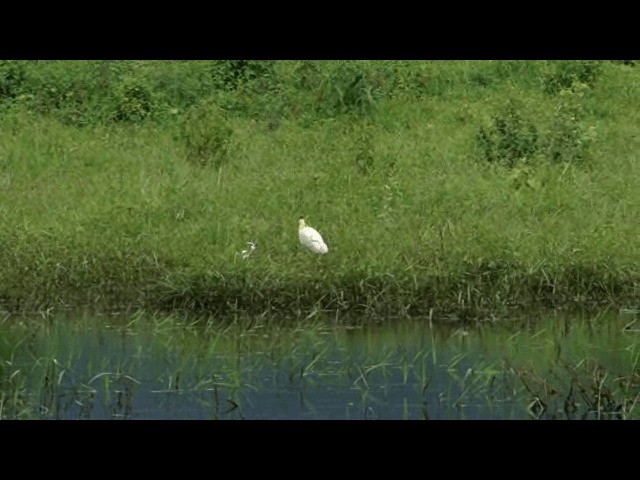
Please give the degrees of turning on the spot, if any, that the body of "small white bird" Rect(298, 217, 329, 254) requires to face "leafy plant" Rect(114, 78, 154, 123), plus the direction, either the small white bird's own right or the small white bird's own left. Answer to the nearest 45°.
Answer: approximately 45° to the small white bird's own right

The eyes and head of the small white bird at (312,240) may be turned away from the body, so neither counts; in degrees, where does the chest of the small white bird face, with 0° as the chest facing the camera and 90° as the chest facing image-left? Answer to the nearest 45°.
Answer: approximately 90°

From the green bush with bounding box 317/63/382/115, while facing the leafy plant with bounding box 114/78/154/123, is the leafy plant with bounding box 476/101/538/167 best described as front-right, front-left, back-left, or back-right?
back-left

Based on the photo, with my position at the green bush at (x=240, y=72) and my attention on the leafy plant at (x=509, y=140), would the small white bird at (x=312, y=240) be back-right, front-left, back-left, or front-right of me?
front-right

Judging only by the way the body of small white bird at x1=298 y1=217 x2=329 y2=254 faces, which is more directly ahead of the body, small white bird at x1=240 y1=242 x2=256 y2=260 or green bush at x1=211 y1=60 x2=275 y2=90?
the small white bird

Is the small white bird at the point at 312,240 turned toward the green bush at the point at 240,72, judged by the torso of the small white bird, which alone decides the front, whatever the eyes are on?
no

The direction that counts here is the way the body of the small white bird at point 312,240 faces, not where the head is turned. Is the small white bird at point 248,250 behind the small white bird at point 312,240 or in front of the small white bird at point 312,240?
in front

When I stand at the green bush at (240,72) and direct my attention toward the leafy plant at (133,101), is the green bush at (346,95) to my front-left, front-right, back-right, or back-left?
back-left

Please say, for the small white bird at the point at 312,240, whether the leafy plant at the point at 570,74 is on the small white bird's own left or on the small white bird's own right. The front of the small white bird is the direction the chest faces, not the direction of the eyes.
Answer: on the small white bird's own right

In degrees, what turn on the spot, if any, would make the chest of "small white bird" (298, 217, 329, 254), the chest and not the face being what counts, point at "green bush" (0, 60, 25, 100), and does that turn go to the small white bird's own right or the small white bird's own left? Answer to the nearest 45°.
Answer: approximately 45° to the small white bird's own right

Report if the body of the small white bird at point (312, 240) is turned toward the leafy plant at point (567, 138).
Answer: no

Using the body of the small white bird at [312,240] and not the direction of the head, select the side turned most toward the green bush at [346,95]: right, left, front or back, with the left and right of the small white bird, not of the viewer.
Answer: right
